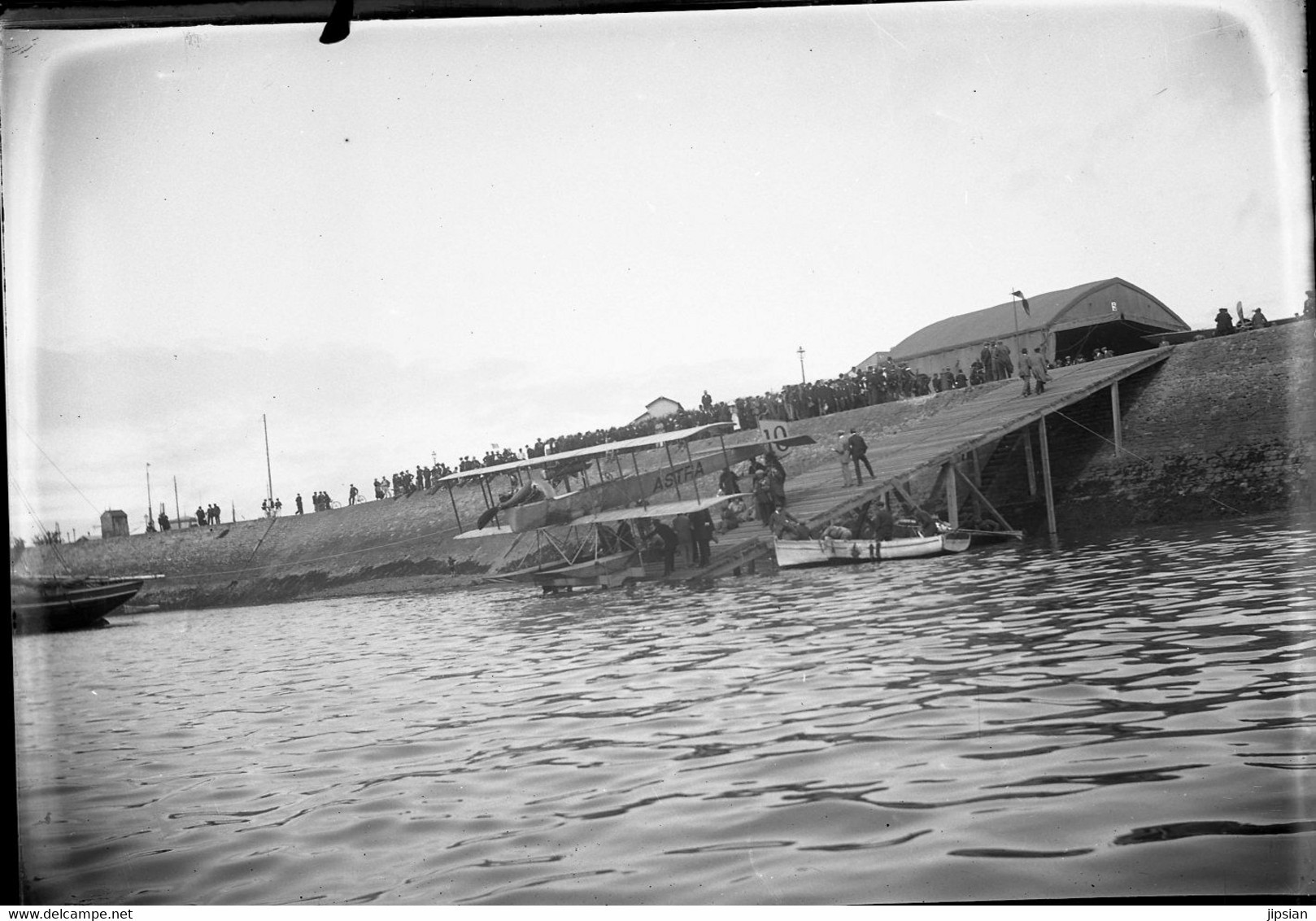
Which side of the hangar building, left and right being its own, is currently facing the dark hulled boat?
right

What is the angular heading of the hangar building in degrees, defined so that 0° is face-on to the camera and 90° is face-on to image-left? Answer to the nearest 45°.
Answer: approximately 315°
